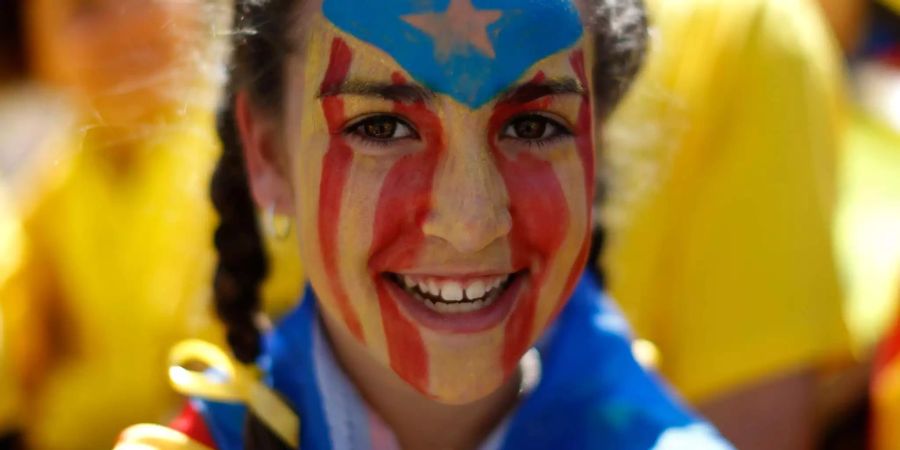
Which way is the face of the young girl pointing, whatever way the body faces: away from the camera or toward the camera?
toward the camera

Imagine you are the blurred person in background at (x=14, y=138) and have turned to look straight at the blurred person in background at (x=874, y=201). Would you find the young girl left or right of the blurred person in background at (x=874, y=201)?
right

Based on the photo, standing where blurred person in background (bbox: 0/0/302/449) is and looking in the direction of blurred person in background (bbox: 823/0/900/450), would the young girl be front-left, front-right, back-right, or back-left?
front-right

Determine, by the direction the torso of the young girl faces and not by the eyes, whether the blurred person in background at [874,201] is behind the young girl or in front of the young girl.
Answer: behind

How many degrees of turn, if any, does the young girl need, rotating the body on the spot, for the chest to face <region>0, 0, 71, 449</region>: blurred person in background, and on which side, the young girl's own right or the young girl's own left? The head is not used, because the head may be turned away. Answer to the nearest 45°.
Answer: approximately 135° to the young girl's own right

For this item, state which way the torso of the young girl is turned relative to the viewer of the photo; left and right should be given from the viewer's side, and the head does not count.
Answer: facing the viewer

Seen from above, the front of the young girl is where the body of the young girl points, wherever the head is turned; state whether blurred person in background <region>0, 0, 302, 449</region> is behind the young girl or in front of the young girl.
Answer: behind
